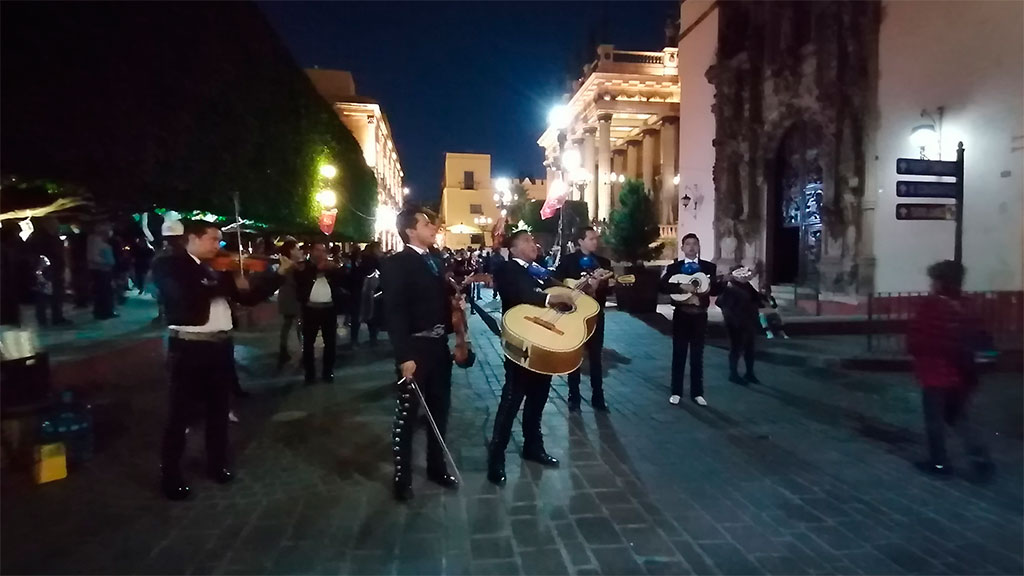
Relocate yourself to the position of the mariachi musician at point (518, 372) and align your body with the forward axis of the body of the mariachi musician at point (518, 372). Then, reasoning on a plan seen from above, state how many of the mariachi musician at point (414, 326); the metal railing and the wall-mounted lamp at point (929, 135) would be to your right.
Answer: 1

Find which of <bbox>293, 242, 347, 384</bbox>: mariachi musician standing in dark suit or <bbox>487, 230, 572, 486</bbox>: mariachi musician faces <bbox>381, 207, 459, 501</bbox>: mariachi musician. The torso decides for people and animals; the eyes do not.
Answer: the mariachi musician standing in dark suit

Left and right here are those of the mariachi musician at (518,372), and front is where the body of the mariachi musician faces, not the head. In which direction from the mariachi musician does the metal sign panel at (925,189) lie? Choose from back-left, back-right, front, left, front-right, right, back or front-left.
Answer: left

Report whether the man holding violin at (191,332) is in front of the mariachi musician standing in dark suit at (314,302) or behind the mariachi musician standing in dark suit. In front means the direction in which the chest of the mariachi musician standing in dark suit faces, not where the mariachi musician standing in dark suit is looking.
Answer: in front

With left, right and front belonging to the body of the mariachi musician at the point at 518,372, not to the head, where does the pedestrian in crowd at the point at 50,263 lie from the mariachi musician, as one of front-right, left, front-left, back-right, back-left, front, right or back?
back

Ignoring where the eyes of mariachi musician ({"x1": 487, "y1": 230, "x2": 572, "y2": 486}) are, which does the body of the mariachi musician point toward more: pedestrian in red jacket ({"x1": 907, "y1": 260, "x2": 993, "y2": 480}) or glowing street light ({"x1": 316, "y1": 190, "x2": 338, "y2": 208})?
the pedestrian in red jacket
